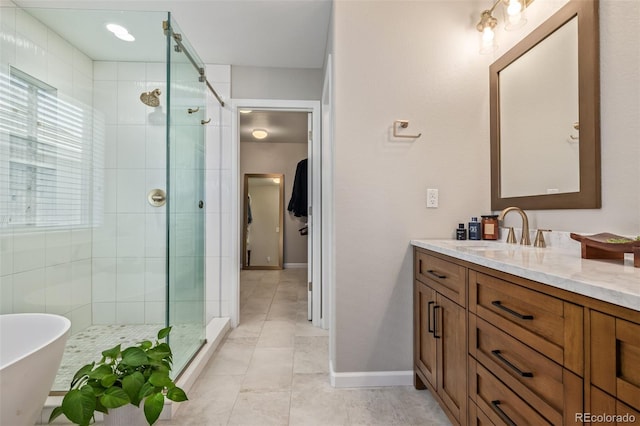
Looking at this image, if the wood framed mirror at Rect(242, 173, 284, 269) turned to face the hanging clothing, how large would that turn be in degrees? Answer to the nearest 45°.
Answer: approximately 45° to its left

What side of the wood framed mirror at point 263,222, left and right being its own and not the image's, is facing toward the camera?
front

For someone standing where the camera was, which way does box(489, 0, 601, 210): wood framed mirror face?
facing the viewer and to the left of the viewer

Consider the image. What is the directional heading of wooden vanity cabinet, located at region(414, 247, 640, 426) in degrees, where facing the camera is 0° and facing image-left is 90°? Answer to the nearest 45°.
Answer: approximately 45°
